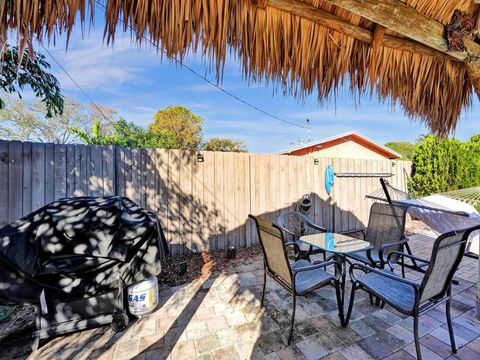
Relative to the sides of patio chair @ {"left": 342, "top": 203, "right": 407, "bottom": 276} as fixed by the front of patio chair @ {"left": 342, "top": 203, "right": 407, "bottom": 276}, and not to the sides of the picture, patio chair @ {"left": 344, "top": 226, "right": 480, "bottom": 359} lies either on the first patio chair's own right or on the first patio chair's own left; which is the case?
on the first patio chair's own left

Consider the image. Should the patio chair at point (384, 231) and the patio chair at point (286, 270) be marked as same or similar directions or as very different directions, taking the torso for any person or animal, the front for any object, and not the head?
very different directions

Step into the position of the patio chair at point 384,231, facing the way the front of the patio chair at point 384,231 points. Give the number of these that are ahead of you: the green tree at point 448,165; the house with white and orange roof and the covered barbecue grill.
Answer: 1

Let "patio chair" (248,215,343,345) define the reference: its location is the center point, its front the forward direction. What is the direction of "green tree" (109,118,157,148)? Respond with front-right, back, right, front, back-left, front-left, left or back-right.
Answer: left

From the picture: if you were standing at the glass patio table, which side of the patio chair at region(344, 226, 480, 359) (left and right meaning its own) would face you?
front

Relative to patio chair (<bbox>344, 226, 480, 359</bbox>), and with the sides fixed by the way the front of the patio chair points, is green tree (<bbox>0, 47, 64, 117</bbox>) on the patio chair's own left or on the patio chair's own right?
on the patio chair's own left

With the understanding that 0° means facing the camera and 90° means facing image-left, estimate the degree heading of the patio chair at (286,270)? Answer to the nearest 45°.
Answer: approximately 225°

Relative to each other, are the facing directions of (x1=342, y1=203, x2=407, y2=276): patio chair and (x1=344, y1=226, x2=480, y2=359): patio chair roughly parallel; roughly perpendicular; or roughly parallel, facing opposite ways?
roughly perpendicular

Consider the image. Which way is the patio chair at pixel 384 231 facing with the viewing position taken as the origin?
facing the viewer and to the left of the viewer
